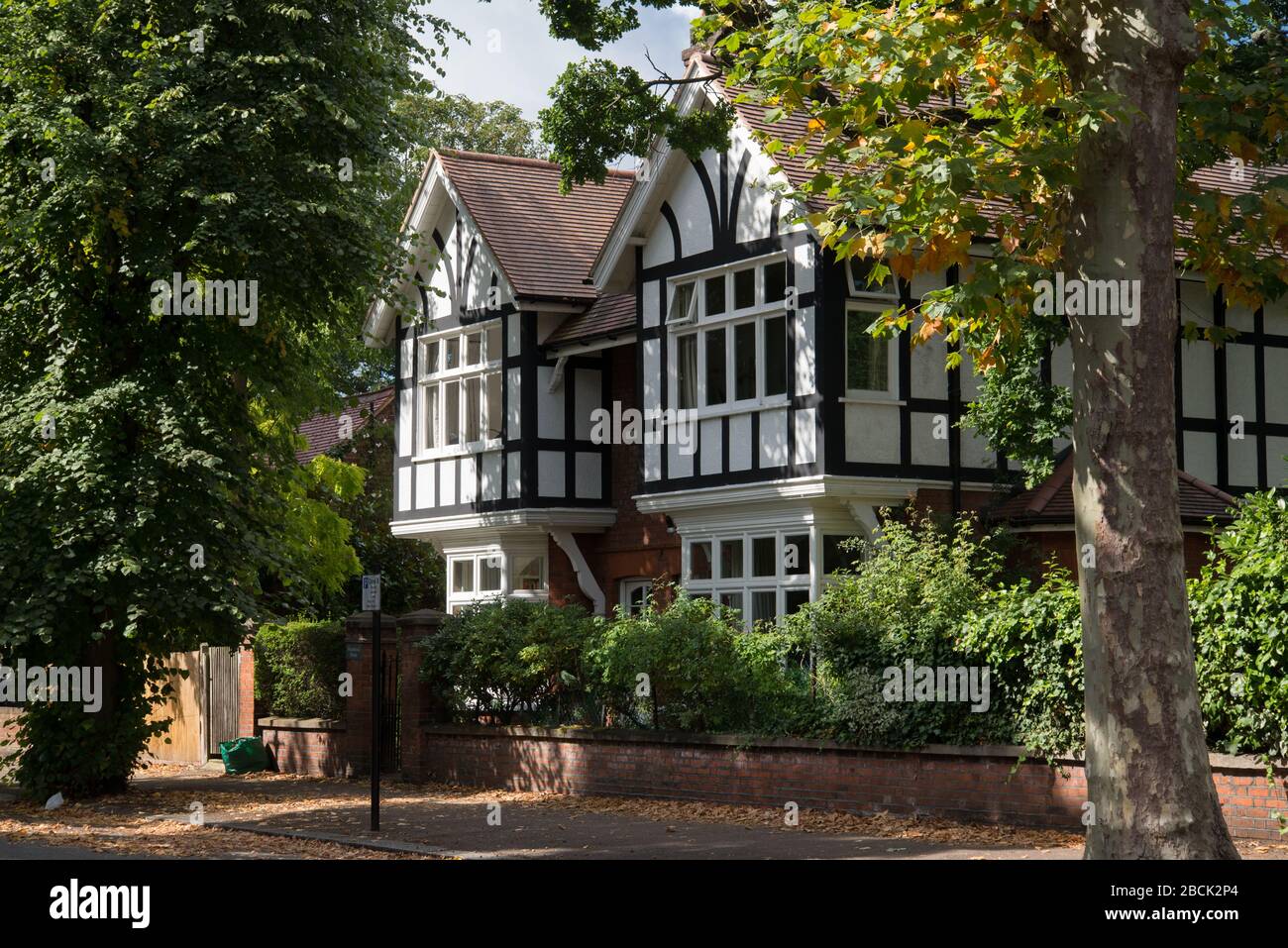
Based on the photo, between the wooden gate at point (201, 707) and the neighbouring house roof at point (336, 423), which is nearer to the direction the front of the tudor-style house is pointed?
the wooden gate

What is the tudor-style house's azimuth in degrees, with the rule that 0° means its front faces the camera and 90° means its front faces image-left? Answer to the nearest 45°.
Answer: approximately 45°

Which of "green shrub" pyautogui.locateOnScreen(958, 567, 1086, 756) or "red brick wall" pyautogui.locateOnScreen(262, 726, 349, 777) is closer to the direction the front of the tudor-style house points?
the red brick wall
